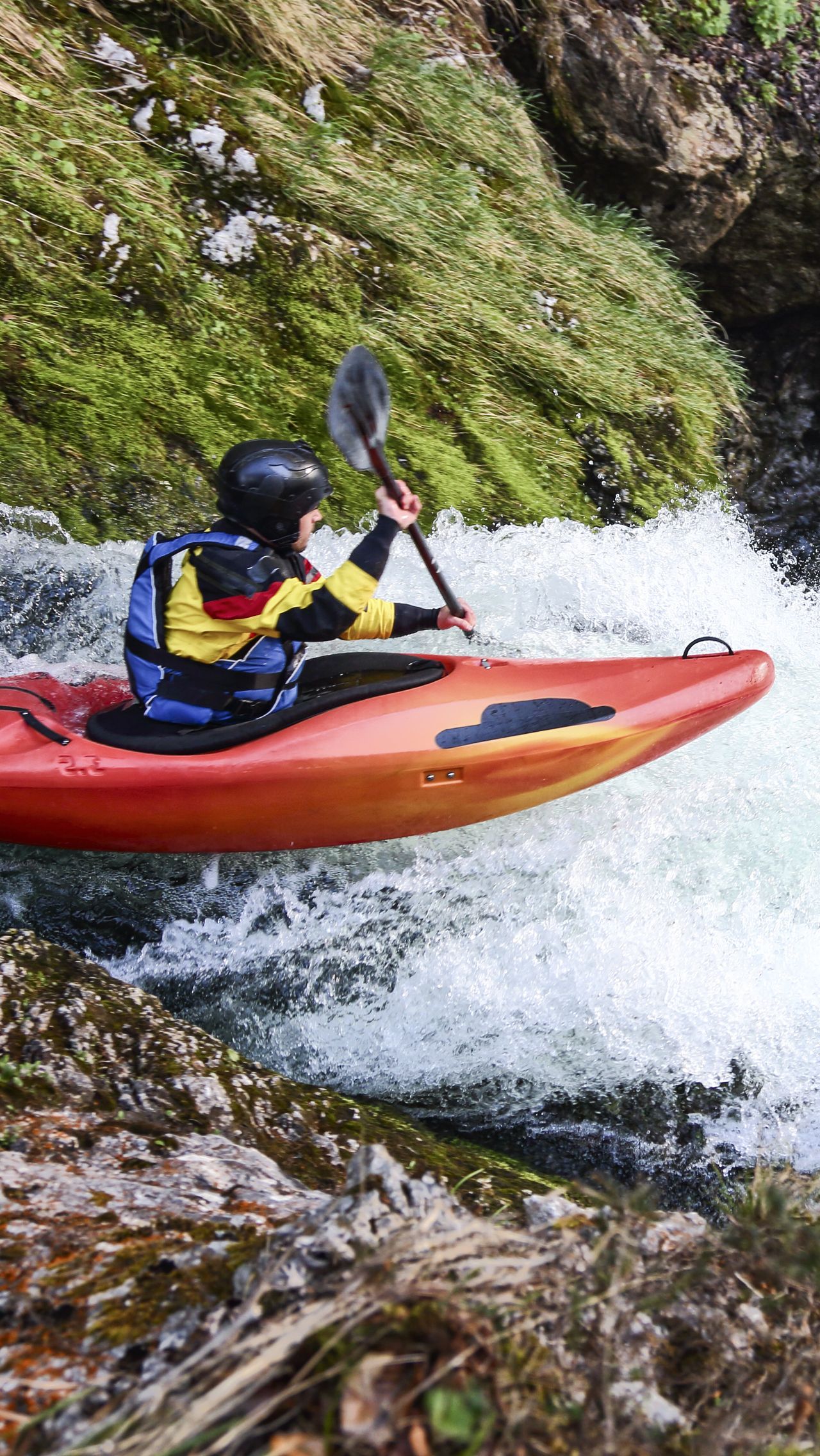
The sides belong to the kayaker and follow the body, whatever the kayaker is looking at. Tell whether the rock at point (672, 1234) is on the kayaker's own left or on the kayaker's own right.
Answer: on the kayaker's own right

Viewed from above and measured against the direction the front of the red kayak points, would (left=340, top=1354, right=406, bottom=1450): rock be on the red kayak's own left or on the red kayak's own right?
on the red kayak's own right

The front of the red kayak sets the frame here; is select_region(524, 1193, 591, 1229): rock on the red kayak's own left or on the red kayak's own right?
on the red kayak's own right

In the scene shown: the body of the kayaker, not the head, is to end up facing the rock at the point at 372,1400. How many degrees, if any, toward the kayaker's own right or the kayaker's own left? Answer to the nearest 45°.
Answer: approximately 90° to the kayaker's own right

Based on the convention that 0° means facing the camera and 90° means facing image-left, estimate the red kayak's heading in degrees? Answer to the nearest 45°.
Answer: approximately 270°

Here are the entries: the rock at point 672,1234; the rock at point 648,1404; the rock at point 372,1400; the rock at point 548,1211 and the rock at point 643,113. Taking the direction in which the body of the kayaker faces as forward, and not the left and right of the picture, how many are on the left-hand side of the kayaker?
1

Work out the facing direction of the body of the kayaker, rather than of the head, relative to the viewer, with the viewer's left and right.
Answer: facing to the right of the viewer

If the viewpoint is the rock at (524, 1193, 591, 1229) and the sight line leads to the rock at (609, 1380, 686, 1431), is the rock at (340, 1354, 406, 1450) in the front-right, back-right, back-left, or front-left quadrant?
front-right

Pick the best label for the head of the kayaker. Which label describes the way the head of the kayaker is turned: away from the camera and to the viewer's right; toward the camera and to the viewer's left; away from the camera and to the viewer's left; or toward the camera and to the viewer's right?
away from the camera and to the viewer's right
